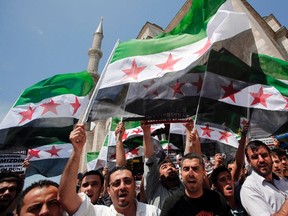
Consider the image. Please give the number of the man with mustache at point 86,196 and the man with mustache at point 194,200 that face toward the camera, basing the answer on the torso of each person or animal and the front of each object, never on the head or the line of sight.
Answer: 2

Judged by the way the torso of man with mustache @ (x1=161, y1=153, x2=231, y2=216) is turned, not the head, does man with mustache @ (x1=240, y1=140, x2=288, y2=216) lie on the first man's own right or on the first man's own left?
on the first man's own left

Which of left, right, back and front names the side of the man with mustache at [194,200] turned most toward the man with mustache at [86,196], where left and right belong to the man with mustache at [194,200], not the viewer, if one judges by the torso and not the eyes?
right

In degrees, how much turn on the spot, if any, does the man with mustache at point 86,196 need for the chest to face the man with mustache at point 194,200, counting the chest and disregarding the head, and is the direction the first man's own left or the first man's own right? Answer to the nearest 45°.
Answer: approximately 90° to the first man's own left

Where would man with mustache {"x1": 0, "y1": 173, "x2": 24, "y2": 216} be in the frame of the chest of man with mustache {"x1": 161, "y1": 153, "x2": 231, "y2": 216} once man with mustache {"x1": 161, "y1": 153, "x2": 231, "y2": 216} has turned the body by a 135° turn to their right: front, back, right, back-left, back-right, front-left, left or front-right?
front-left

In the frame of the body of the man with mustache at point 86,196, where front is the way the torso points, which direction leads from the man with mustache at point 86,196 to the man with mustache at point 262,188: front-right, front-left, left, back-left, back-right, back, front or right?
left

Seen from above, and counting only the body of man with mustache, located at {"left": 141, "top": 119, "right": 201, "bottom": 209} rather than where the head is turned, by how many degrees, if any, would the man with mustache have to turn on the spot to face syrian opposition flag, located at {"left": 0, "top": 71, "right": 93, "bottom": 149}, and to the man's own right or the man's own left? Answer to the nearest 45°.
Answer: approximately 135° to the man's own right

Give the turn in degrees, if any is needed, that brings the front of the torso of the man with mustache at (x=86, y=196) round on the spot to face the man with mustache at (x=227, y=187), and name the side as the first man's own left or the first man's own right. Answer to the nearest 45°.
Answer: approximately 90° to the first man's own left
